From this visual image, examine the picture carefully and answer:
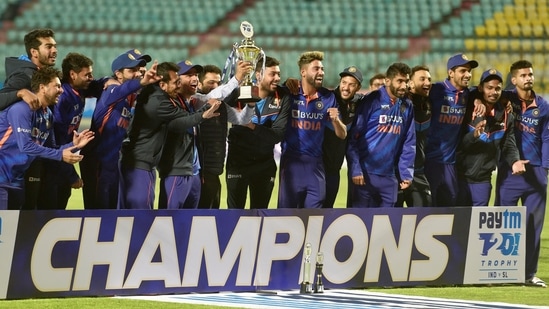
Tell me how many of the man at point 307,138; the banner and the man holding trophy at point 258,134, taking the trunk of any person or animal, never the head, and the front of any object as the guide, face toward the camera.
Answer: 3

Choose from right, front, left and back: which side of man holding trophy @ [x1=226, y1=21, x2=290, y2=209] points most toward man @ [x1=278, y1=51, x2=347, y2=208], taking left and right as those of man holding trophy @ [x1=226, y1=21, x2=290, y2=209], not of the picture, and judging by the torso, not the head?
left

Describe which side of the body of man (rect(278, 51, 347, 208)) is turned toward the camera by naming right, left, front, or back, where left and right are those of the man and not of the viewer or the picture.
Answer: front

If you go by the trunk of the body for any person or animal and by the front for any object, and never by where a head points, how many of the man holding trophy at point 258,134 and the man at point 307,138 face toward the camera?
2

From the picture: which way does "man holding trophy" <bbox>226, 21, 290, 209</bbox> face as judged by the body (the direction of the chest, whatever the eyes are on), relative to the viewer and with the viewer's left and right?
facing the viewer
